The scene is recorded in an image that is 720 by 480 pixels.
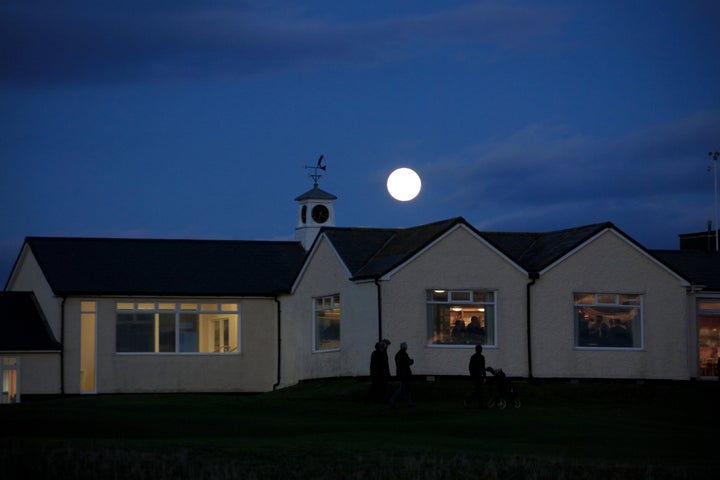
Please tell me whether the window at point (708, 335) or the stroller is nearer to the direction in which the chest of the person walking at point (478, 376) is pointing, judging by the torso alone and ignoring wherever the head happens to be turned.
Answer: the stroller

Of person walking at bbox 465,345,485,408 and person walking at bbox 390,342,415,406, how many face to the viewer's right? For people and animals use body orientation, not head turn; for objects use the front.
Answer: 2

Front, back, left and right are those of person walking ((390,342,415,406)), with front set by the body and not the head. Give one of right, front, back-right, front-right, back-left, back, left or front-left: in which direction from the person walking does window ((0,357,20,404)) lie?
back-left

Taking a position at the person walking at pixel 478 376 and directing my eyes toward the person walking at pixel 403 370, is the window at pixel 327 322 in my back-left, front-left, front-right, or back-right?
front-right

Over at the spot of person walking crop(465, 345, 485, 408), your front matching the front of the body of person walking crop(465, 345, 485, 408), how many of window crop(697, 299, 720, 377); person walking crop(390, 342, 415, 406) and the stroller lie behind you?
1

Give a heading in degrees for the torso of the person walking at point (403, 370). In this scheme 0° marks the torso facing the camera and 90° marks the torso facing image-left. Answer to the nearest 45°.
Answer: approximately 270°

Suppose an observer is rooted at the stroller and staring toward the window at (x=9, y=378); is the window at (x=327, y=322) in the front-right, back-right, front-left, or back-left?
front-right

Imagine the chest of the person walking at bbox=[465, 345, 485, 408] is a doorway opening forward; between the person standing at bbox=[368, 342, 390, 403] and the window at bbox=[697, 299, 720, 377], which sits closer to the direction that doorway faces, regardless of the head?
the window

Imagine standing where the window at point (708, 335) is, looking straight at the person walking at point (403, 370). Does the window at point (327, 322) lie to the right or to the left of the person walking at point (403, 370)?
right

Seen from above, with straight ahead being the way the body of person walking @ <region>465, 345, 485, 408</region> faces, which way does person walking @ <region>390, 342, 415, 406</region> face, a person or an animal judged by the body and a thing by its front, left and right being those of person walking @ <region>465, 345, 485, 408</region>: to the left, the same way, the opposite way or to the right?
the same way

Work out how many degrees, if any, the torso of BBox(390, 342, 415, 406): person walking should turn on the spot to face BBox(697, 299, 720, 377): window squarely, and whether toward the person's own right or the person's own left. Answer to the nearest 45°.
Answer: approximately 45° to the person's own left

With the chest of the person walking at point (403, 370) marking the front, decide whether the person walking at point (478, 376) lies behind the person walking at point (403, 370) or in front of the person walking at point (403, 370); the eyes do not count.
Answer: in front

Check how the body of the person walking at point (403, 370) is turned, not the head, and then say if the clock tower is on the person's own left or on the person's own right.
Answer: on the person's own left

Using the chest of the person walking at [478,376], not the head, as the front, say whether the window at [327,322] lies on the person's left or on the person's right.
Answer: on the person's left

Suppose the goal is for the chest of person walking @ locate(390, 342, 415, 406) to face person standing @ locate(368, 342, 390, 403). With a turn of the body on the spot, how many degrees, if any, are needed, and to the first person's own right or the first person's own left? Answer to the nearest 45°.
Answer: approximately 135° to the first person's own left

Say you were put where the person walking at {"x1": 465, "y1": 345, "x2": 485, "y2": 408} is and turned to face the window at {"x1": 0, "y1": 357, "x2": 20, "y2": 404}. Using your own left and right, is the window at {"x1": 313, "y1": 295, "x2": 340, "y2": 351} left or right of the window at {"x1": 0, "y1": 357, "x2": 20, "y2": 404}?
right

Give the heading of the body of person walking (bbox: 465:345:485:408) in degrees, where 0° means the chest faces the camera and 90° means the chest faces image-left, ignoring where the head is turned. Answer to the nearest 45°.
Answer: approximately 270°

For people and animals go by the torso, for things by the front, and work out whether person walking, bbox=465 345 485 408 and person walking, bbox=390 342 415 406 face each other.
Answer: no
